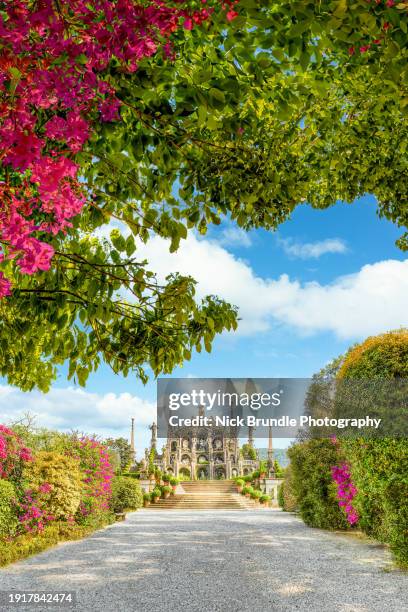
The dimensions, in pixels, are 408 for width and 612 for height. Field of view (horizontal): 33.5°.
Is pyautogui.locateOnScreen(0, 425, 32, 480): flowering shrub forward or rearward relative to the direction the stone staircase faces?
forward

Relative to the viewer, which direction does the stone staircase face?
toward the camera

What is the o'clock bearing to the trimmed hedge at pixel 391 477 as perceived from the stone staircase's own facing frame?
The trimmed hedge is roughly at 12 o'clock from the stone staircase.

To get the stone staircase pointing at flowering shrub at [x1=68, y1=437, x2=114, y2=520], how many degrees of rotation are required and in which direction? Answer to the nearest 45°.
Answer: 0° — it already faces it

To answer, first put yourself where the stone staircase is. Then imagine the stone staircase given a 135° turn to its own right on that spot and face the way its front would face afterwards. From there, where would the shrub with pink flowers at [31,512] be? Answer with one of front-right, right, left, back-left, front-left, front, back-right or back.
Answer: back-left

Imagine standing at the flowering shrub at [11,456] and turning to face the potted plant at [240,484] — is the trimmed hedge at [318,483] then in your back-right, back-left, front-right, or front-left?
front-right

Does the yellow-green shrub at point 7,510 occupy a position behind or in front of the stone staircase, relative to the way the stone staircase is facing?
in front

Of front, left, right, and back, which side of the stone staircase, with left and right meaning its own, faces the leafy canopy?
front
